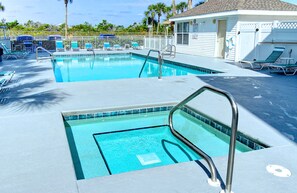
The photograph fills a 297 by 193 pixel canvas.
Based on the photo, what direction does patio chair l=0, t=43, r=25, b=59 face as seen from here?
to the viewer's right

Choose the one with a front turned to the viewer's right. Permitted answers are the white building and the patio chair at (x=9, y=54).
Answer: the patio chair

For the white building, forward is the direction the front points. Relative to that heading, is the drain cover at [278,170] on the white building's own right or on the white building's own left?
on the white building's own left

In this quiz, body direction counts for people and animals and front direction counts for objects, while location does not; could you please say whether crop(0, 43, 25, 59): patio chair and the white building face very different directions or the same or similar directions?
very different directions

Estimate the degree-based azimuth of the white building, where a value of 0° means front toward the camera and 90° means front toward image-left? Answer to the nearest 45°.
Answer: approximately 45°

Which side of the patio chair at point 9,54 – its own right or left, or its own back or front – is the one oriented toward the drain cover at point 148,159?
right

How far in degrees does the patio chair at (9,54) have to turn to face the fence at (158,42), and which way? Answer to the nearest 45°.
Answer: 0° — it already faces it

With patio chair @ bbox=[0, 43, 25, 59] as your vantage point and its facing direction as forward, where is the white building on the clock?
The white building is roughly at 1 o'clock from the patio chair.

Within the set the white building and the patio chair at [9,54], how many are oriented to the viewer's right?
1
